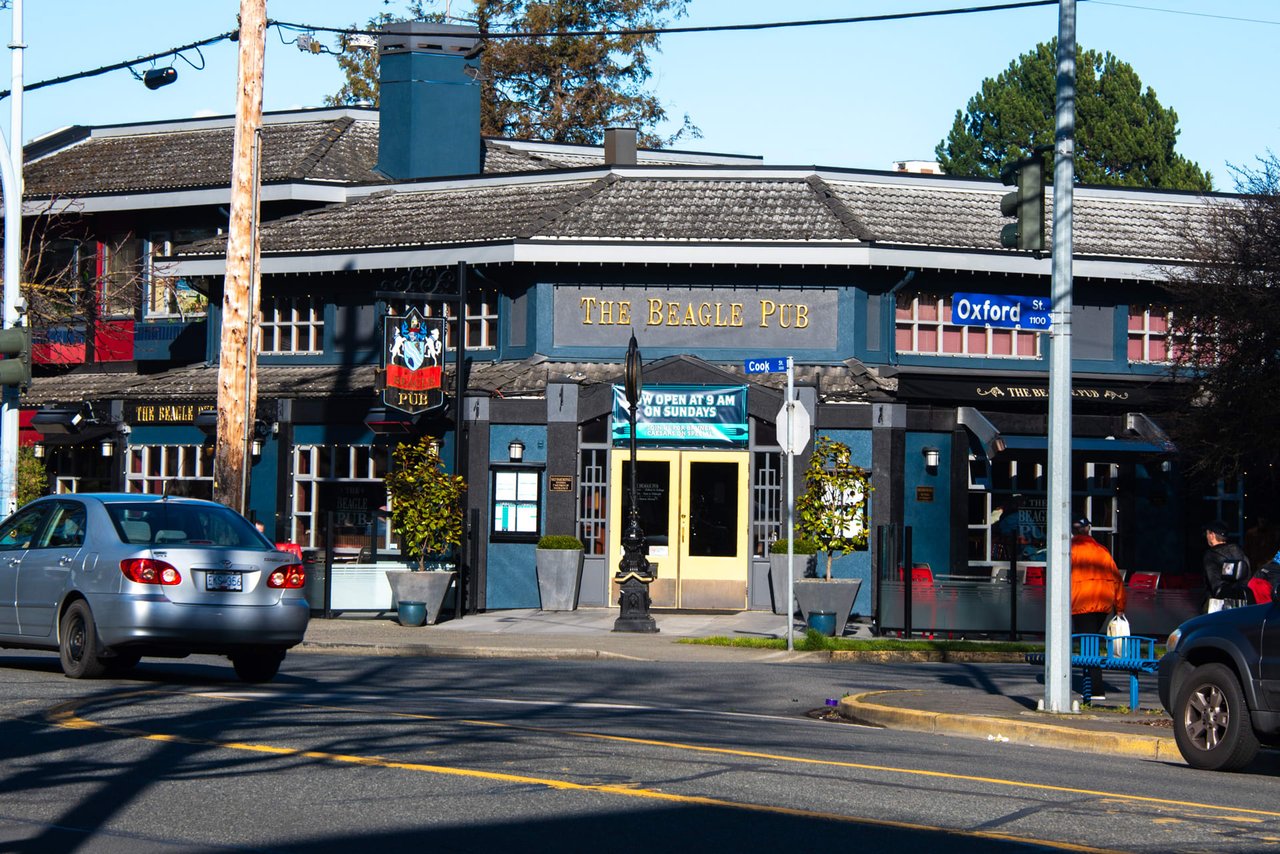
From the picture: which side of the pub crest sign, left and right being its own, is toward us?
front

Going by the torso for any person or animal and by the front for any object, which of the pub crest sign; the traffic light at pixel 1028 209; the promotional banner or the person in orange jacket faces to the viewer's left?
the traffic light

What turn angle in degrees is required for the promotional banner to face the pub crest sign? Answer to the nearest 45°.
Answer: approximately 90° to its right

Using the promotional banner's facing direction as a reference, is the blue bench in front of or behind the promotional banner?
in front

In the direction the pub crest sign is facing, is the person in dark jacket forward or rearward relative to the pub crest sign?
forward

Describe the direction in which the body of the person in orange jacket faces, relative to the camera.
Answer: away from the camera

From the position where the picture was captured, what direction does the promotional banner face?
facing the viewer

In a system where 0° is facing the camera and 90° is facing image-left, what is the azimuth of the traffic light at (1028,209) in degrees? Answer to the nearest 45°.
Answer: approximately 90°

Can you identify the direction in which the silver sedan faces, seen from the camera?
facing away from the viewer and to the left of the viewer

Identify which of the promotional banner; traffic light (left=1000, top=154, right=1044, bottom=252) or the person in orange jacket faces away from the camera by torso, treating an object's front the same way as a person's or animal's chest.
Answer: the person in orange jacket

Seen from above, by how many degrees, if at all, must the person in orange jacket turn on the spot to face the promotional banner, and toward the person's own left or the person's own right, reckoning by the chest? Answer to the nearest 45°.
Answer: approximately 45° to the person's own left

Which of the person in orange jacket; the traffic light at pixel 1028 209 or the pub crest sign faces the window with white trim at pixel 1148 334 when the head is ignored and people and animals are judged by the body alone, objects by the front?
the person in orange jacket
